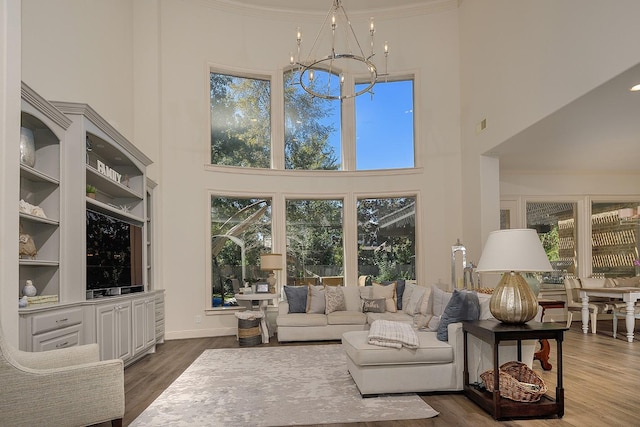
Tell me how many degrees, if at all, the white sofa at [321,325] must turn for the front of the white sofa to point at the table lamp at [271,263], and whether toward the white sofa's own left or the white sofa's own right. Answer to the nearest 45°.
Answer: approximately 135° to the white sofa's own right

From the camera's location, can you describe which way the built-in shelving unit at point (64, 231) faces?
facing the viewer and to the right of the viewer

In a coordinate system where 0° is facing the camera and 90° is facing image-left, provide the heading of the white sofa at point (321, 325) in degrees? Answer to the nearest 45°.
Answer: approximately 0°

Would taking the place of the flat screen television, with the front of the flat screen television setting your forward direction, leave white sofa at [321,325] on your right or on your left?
on your left

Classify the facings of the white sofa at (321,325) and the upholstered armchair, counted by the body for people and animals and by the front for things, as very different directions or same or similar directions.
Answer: very different directions

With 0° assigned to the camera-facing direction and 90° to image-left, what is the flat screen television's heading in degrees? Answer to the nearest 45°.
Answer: approximately 315°

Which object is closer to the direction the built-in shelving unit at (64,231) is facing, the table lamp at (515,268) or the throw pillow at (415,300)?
the table lamp

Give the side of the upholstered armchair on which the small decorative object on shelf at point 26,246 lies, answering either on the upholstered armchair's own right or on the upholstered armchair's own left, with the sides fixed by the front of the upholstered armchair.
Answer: on the upholstered armchair's own left

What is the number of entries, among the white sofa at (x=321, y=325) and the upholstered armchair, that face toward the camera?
1

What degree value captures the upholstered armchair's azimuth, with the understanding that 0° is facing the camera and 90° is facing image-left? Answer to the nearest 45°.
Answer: approximately 225°
